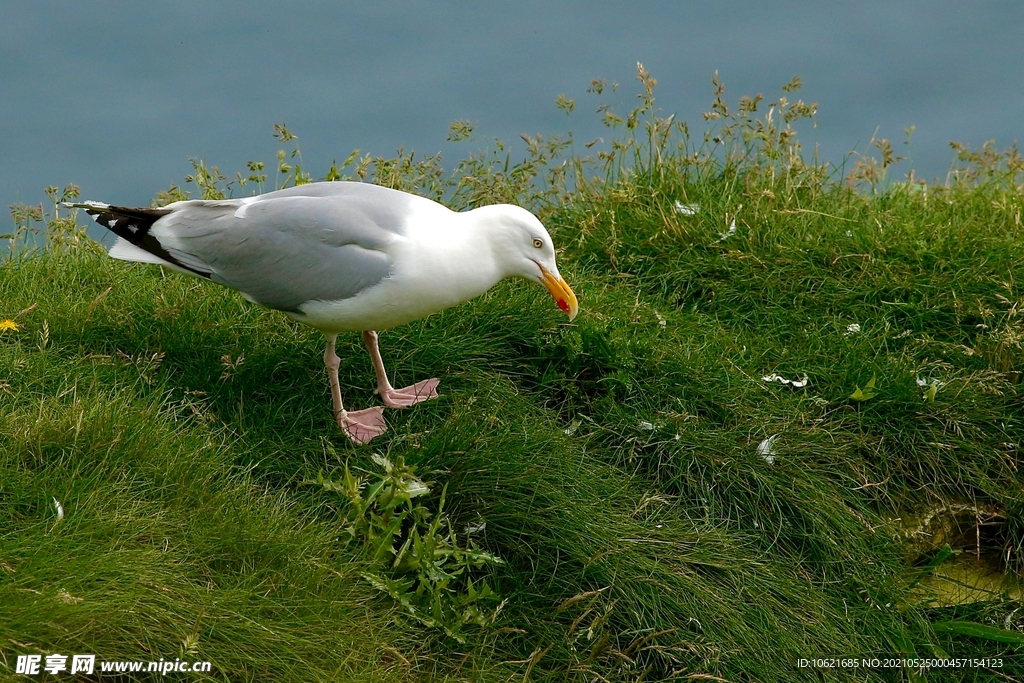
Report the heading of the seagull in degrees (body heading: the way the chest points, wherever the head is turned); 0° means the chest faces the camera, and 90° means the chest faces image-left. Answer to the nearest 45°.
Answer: approximately 270°
